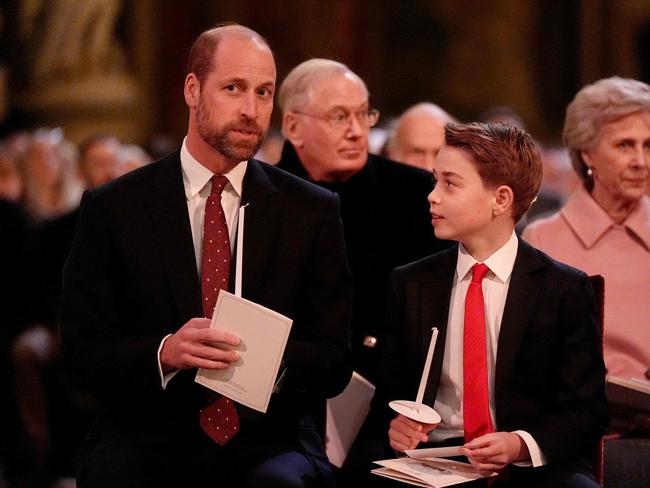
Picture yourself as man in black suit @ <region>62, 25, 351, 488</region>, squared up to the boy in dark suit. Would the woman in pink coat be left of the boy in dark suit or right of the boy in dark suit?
left

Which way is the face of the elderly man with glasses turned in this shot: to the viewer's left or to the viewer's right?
to the viewer's right

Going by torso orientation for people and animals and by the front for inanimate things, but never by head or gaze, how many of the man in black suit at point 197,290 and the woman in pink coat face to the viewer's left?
0

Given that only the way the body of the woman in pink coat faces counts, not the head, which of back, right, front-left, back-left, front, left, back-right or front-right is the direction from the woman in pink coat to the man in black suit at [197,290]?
right

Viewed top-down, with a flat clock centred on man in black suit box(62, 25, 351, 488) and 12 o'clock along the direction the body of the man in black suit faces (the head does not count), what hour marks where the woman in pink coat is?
The woman in pink coat is roughly at 8 o'clock from the man in black suit.

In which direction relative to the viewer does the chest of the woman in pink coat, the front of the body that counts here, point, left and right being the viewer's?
facing the viewer and to the right of the viewer

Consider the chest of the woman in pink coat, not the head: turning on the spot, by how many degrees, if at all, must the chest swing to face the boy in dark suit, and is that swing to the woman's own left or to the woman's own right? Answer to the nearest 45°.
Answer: approximately 45° to the woman's own right

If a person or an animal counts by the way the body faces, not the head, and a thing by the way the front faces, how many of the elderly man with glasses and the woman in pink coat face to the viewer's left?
0

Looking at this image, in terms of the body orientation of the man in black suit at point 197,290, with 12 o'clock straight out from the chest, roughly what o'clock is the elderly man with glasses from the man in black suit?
The elderly man with glasses is roughly at 7 o'clock from the man in black suit.

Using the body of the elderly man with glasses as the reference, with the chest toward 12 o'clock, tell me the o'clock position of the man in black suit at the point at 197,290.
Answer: The man in black suit is roughly at 2 o'clock from the elderly man with glasses.

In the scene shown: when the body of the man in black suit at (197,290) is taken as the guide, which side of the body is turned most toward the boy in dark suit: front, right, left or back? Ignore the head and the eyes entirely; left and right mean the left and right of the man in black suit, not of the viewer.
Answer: left

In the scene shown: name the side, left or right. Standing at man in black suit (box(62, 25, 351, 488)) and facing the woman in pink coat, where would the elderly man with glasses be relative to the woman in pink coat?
left
